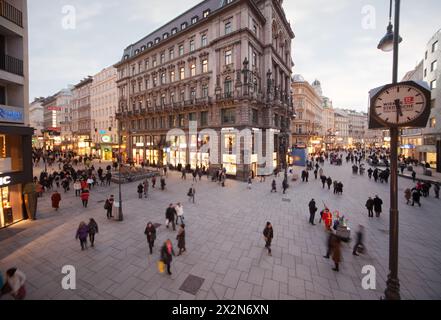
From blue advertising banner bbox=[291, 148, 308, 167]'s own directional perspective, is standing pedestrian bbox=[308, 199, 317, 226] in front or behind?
in front

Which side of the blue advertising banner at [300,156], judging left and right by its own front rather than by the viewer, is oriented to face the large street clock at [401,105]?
front

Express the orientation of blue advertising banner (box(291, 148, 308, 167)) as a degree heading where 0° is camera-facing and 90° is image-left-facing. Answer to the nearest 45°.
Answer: approximately 0°

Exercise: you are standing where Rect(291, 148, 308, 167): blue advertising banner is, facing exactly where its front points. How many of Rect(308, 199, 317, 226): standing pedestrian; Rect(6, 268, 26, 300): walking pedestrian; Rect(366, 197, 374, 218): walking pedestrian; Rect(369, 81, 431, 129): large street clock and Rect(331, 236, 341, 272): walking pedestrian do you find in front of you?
5

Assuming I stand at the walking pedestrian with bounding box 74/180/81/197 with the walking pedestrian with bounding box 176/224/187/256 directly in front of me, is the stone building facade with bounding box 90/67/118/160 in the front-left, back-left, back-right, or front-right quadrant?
back-left

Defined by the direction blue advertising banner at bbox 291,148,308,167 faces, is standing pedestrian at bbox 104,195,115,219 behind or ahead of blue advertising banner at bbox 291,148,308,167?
ahead

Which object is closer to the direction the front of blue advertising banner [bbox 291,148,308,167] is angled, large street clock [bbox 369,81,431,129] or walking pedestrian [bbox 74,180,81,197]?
the large street clock

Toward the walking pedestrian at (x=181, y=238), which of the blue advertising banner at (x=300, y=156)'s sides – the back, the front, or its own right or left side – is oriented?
front
